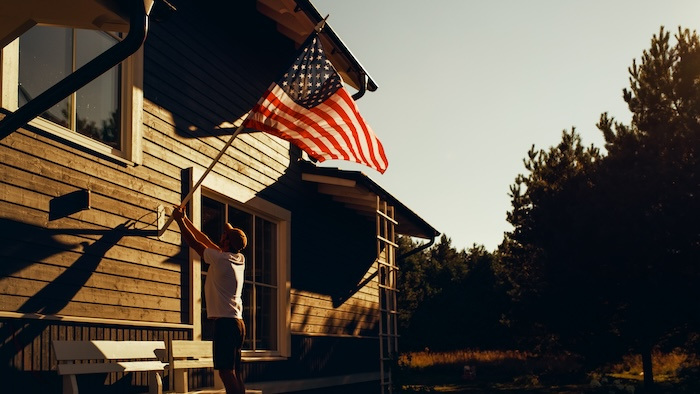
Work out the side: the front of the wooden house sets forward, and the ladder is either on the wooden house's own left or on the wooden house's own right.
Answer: on the wooden house's own left

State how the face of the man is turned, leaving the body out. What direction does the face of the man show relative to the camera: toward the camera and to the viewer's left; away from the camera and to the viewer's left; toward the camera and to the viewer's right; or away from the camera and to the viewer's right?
away from the camera and to the viewer's left

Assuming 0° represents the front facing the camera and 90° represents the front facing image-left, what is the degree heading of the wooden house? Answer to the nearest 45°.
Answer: approximately 315°
